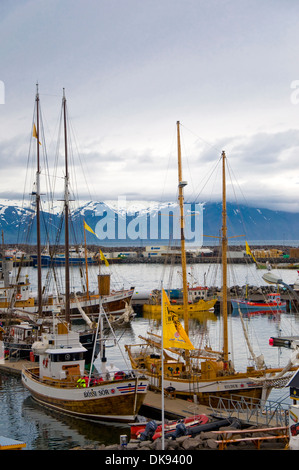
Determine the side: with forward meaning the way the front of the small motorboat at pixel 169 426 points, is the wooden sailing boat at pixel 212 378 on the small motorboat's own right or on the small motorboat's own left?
on the small motorboat's own left

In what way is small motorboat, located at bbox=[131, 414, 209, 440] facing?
to the viewer's right

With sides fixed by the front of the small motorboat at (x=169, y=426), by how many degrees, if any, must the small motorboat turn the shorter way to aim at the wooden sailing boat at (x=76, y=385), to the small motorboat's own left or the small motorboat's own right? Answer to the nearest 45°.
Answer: approximately 135° to the small motorboat's own left
